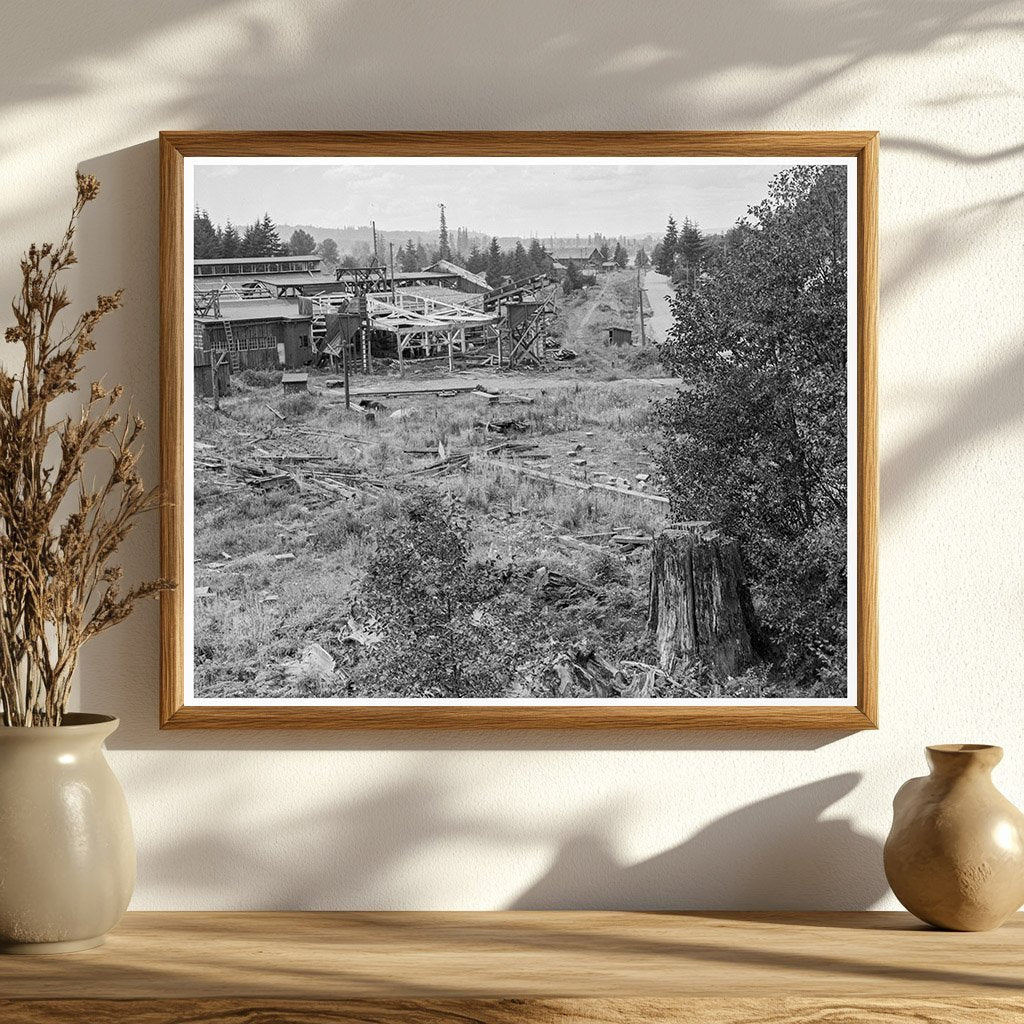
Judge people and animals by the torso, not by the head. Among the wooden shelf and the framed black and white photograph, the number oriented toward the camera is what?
2

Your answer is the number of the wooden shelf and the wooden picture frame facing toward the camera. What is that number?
2

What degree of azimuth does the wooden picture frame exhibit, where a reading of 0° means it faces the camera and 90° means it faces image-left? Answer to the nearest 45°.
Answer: approximately 0°

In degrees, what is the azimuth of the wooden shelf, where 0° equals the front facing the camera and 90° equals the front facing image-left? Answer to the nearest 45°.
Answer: approximately 0°
